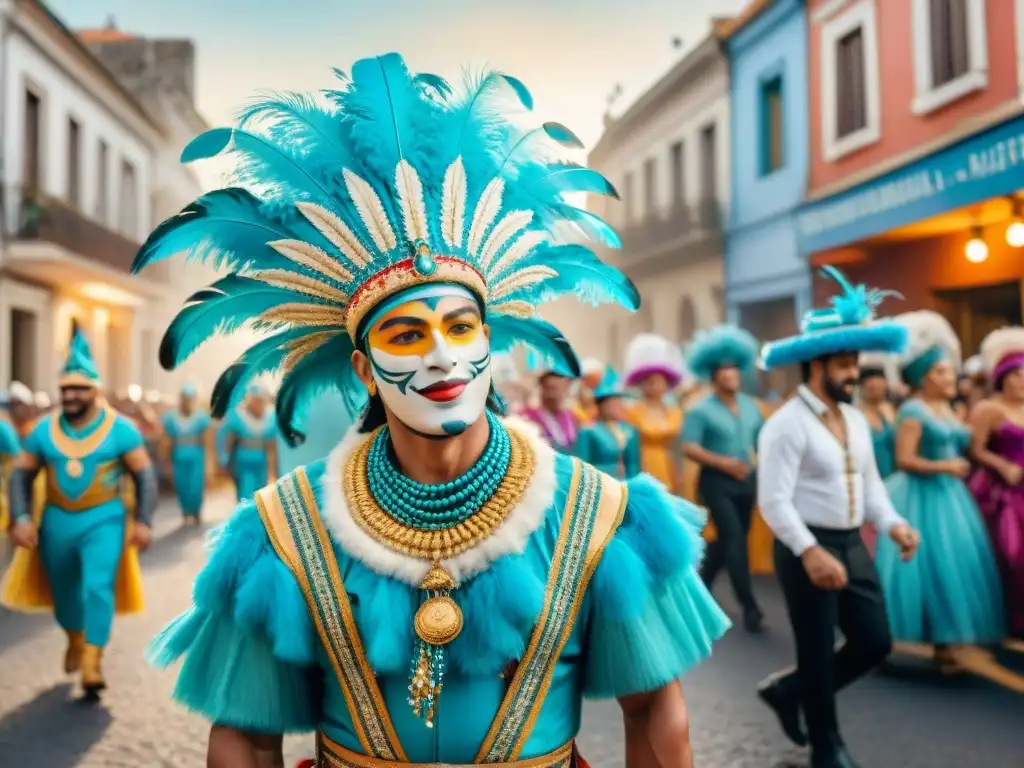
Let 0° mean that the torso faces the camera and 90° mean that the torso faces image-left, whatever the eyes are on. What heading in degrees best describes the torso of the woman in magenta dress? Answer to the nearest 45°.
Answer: approximately 315°

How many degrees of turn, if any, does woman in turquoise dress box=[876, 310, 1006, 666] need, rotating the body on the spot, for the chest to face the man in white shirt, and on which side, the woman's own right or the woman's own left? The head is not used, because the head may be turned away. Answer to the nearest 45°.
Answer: approximately 45° to the woman's own right

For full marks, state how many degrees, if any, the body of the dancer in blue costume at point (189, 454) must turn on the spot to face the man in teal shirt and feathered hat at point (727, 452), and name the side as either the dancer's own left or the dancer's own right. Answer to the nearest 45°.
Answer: approximately 45° to the dancer's own left

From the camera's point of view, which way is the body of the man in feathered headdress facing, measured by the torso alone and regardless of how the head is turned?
toward the camera

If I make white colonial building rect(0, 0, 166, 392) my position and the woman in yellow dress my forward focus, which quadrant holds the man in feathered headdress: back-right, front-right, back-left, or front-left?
front-right

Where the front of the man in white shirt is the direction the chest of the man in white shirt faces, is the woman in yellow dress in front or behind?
behind

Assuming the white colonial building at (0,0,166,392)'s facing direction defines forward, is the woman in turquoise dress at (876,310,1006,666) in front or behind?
in front

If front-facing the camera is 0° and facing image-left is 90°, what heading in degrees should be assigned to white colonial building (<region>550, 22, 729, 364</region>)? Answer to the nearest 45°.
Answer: approximately 45°

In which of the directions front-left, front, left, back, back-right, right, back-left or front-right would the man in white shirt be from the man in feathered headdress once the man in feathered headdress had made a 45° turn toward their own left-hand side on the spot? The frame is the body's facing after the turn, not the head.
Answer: left

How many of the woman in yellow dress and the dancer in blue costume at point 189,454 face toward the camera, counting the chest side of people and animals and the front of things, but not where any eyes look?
2

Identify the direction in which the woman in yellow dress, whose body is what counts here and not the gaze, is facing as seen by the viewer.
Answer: toward the camera
